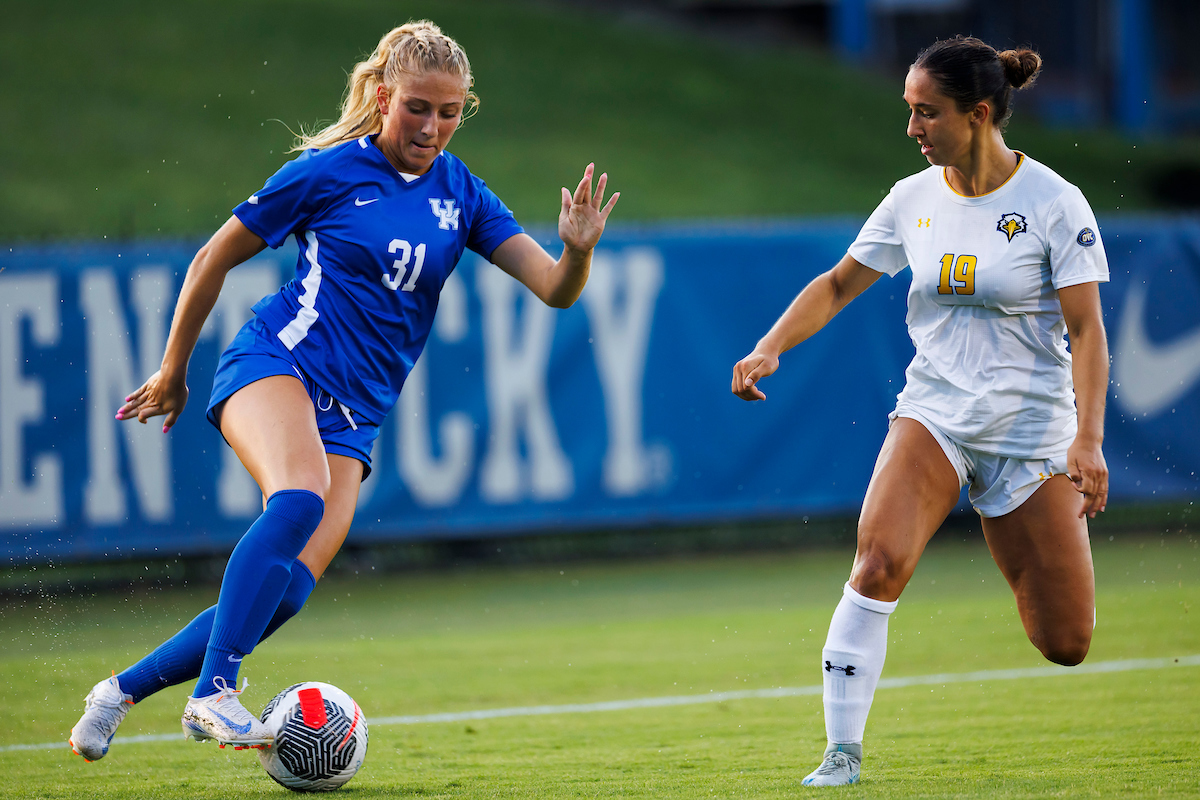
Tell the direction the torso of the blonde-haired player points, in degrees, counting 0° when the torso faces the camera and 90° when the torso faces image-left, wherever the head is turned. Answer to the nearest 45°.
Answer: approximately 315°

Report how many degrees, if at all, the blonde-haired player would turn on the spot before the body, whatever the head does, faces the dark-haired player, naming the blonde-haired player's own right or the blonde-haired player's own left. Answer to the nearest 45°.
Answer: approximately 45° to the blonde-haired player's own left

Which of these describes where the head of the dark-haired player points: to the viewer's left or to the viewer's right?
to the viewer's left
